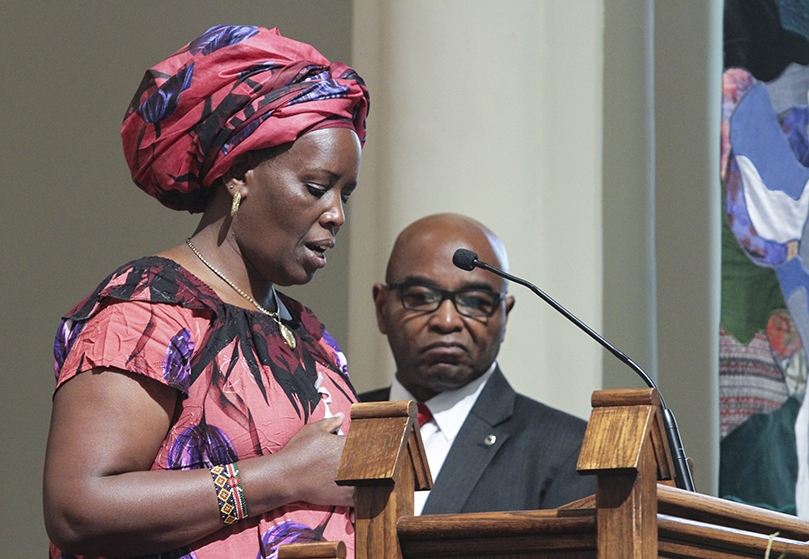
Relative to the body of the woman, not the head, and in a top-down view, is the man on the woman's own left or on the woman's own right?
on the woman's own left

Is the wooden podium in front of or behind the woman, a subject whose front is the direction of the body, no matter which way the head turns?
in front

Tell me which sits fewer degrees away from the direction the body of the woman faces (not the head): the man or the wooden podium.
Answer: the wooden podium
